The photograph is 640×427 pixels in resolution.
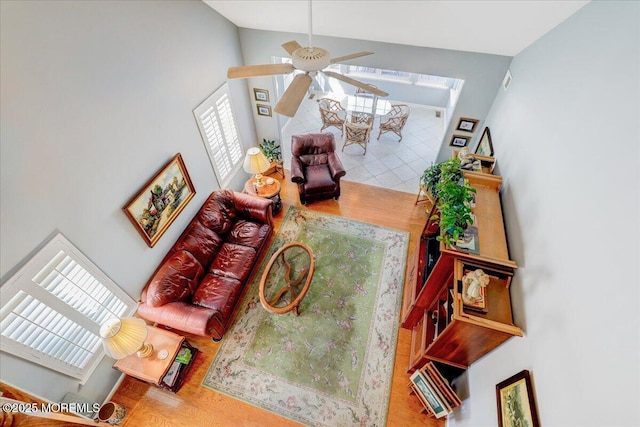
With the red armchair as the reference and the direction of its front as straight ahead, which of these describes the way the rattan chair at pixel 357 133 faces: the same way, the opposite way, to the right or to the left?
the opposite way

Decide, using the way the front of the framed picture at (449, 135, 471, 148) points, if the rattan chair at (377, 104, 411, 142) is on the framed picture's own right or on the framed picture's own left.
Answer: on the framed picture's own right

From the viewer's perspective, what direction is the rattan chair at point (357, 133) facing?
away from the camera

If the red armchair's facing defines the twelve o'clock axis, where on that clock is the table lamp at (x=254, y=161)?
The table lamp is roughly at 2 o'clock from the red armchair.

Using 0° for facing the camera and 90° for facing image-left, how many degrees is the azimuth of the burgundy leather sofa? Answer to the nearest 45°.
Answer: approximately 315°
